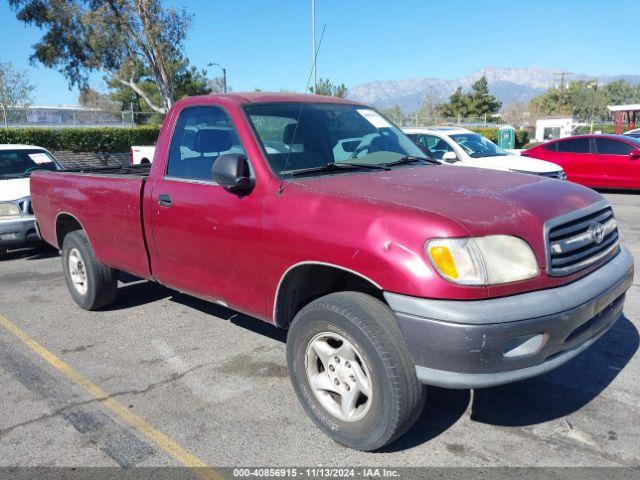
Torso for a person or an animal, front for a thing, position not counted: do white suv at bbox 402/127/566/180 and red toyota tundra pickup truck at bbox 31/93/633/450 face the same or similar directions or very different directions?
same or similar directions

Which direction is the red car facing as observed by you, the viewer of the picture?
facing to the right of the viewer

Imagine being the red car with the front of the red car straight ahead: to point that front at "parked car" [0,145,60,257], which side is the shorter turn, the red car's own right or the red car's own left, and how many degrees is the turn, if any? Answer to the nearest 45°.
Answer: approximately 135° to the red car's own right

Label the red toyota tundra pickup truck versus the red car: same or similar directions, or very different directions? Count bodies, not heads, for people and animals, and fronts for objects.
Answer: same or similar directions

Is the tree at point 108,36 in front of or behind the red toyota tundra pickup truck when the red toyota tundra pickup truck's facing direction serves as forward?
behind

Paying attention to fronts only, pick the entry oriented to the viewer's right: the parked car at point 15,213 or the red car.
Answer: the red car

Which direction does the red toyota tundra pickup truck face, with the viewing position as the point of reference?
facing the viewer and to the right of the viewer

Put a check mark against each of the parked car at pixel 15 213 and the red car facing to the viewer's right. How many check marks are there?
1

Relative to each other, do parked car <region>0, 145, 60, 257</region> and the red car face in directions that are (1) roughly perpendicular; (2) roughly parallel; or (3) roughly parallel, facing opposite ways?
roughly perpendicular
